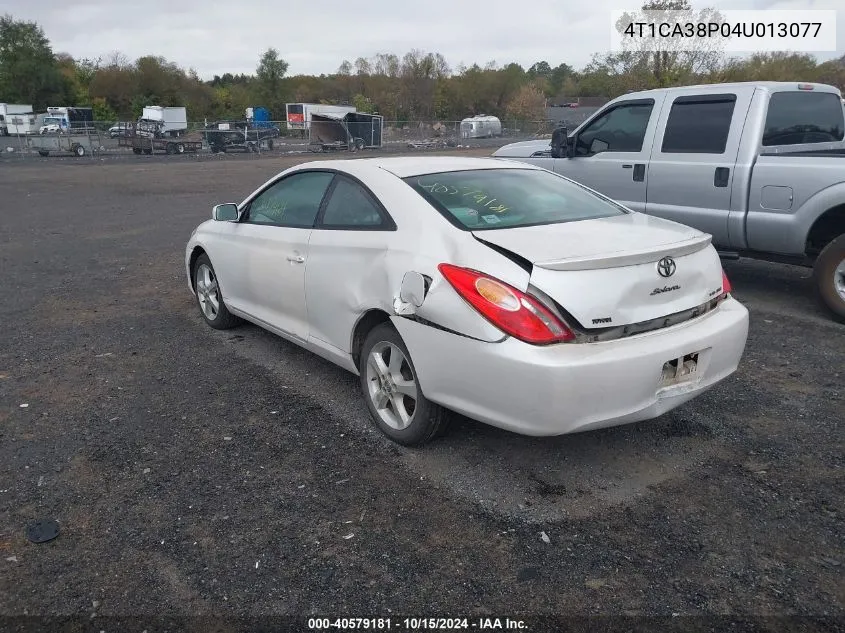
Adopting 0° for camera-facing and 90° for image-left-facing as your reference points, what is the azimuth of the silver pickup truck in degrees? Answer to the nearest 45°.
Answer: approximately 135°

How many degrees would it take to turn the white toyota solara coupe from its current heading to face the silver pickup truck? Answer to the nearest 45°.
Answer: approximately 90° to its right

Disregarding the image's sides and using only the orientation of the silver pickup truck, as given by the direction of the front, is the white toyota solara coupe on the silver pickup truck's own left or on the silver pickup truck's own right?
on the silver pickup truck's own left

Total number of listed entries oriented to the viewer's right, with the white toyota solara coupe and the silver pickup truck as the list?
0

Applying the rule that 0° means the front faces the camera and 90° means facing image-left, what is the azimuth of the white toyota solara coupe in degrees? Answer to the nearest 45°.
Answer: approximately 135°

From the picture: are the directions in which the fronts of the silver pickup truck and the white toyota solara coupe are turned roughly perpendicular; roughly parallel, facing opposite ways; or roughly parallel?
roughly parallel
